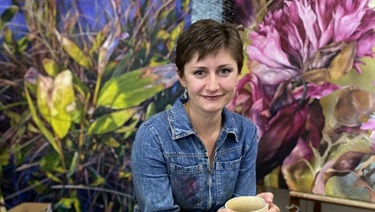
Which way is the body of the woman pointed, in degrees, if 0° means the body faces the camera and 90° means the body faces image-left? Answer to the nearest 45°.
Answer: approximately 315°

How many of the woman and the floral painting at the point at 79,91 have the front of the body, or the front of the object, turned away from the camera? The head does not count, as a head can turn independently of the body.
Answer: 0

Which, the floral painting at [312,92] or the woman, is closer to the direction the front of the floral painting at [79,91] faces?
the woman

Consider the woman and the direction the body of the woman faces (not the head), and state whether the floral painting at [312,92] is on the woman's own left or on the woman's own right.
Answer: on the woman's own left

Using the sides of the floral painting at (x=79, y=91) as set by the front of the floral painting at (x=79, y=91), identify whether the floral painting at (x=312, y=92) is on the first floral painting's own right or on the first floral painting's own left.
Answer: on the first floral painting's own left

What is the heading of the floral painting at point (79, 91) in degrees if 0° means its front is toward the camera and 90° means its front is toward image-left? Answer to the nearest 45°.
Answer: approximately 0°

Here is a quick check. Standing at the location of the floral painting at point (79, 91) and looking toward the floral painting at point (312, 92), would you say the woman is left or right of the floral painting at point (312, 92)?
right

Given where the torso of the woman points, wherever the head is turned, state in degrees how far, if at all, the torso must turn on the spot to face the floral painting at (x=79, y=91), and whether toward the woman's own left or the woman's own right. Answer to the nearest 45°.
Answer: approximately 180°

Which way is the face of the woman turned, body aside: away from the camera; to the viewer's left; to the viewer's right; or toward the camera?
toward the camera

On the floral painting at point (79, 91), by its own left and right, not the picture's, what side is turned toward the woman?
front
